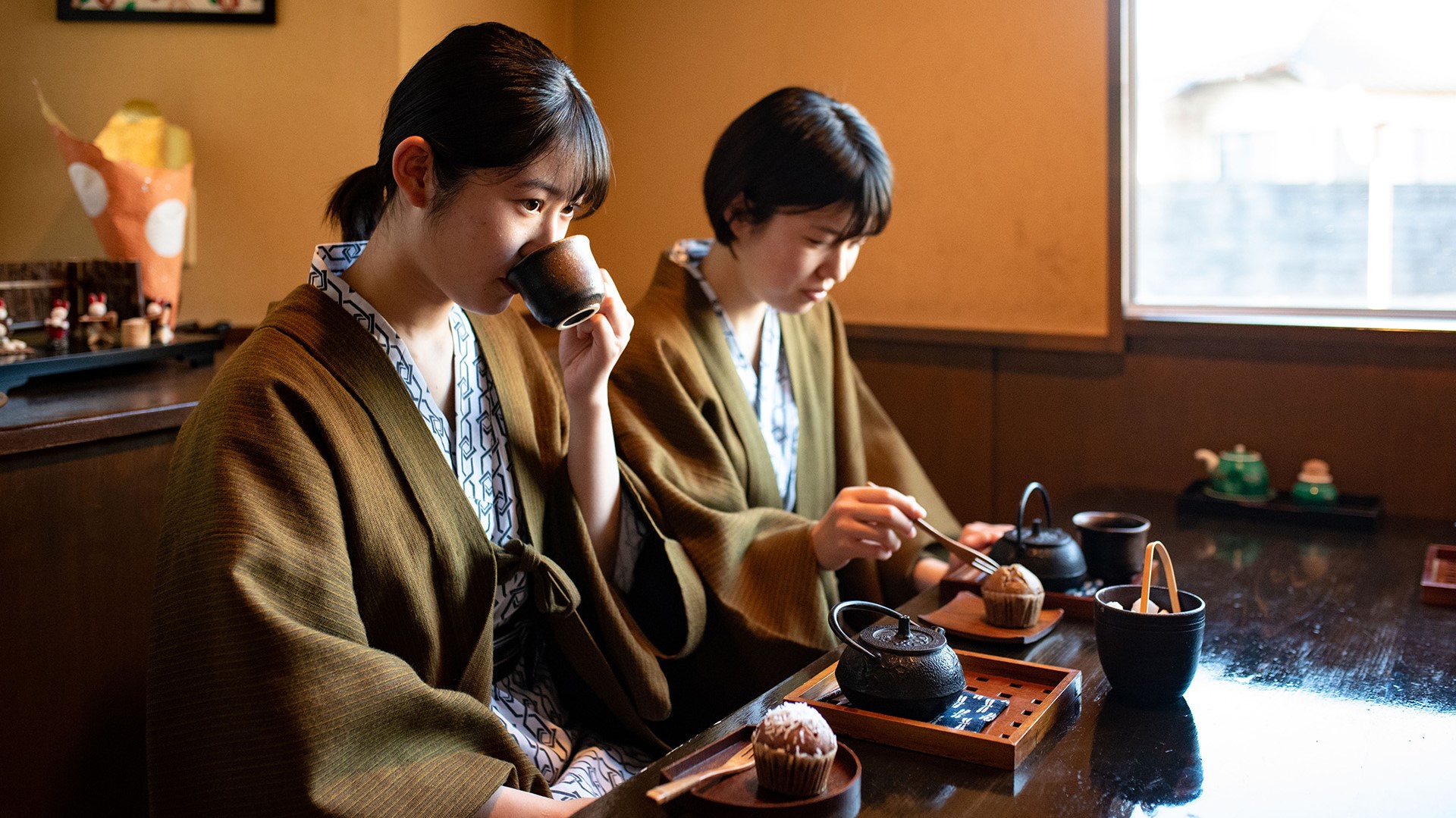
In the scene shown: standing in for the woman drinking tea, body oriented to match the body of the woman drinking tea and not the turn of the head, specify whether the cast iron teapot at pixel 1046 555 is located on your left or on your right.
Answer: on your left

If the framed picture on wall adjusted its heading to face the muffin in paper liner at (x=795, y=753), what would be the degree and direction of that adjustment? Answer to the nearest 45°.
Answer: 0° — it already faces it

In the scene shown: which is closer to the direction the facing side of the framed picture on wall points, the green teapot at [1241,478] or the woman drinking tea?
the woman drinking tea

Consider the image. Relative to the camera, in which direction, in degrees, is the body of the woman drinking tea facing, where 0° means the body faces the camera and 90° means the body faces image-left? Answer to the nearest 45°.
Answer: approximately 315°

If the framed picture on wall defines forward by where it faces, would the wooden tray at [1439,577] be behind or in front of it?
in front
